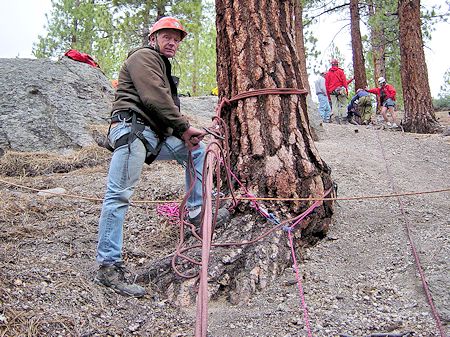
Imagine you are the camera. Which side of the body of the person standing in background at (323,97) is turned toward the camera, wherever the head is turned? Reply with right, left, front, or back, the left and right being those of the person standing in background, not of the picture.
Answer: right

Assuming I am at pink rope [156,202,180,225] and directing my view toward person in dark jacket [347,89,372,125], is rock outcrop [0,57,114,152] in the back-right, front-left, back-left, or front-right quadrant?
front-left

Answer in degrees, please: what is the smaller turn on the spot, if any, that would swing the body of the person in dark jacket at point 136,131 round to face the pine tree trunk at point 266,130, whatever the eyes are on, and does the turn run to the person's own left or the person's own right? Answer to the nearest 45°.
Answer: approximately 45° to the person's own left

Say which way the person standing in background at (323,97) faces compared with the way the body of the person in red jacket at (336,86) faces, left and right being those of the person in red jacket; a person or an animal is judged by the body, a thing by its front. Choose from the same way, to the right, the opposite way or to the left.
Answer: to the right

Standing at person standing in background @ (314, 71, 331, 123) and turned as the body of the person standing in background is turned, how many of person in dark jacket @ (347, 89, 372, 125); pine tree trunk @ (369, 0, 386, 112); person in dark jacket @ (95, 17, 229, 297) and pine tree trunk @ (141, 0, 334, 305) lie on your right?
2

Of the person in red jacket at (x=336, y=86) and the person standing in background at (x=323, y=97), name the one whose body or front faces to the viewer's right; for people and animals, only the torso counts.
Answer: the person standing in background
